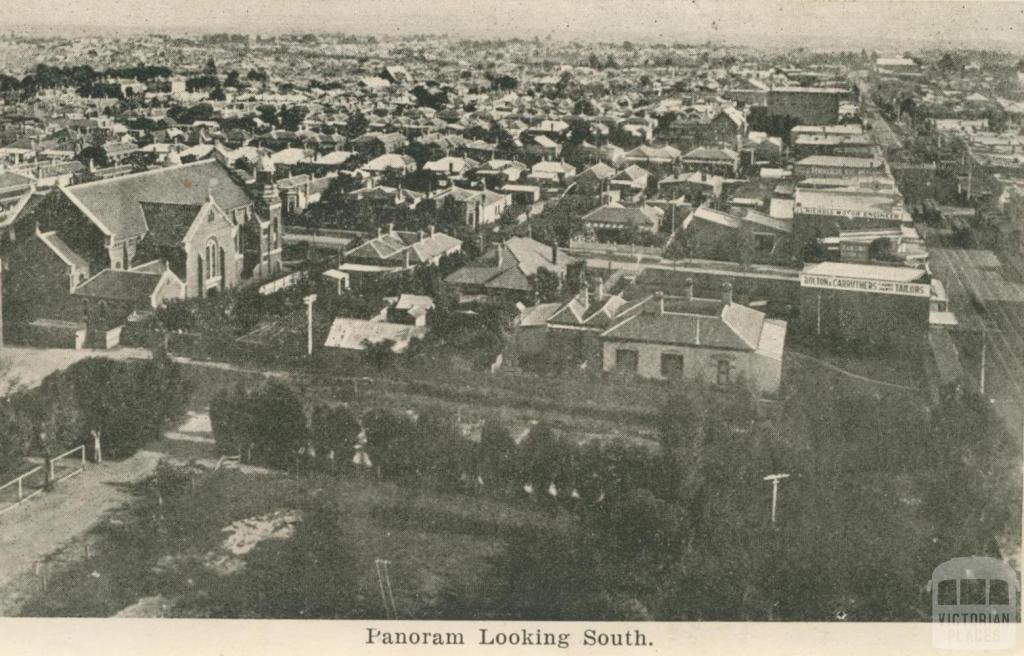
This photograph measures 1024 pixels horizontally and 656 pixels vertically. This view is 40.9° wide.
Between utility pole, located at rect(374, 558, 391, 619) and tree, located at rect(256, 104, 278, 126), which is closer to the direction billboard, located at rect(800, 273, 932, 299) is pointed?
the utility pole

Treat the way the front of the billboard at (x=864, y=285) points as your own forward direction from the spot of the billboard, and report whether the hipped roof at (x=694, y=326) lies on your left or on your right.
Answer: on your right

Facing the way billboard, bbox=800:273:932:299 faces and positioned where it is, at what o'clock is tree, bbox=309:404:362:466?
The tree is roughly at 2 o'clock from the billboard.

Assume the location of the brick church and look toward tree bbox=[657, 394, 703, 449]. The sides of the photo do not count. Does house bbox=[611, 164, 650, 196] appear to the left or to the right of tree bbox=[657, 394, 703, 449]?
left

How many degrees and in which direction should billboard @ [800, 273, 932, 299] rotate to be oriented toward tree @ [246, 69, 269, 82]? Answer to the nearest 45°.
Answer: approximately 90° to its right

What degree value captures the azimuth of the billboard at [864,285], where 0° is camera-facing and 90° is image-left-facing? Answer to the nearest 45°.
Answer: approximately 0°

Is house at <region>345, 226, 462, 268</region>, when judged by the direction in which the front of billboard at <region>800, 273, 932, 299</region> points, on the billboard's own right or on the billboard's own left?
on the billboard's own right
